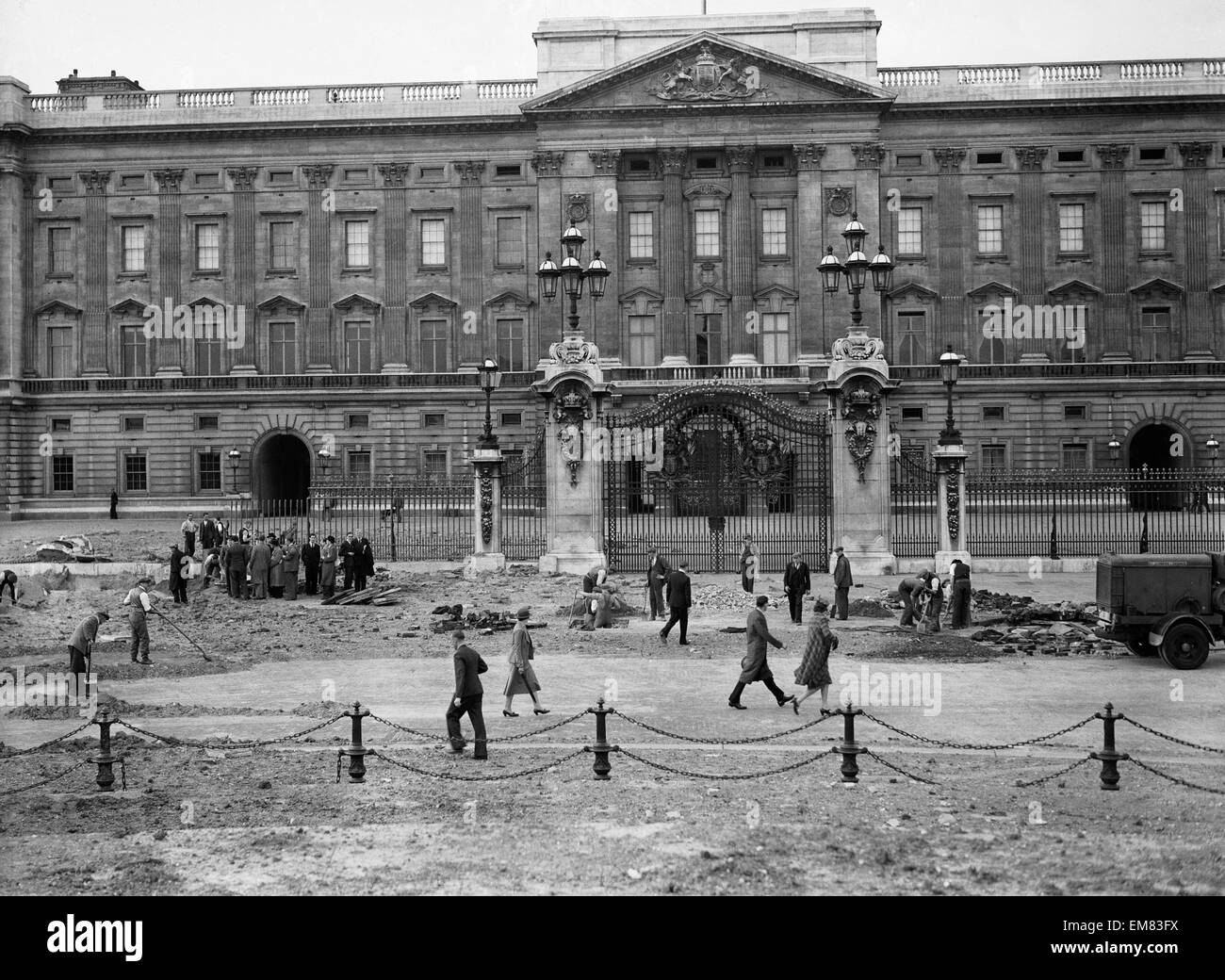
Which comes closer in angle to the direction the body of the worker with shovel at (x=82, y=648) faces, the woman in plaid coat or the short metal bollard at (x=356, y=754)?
the woman in plaid coat

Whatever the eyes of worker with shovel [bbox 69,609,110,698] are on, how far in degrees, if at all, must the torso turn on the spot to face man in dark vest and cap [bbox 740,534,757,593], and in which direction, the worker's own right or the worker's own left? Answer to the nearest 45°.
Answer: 0° — they already face them

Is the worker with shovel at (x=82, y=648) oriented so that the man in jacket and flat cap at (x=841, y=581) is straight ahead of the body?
yes

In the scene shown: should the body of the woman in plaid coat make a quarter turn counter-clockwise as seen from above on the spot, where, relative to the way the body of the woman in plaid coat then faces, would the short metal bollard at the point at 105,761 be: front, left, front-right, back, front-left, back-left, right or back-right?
back-left

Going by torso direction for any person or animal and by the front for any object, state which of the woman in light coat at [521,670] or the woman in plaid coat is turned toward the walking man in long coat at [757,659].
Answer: the woman in light coat

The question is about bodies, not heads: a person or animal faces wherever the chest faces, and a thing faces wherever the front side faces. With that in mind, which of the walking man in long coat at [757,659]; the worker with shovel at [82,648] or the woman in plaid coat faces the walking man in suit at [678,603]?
the worker with shovel

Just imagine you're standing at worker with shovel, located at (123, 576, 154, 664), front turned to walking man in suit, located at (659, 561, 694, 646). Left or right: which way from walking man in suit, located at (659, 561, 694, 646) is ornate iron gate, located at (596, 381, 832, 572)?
left

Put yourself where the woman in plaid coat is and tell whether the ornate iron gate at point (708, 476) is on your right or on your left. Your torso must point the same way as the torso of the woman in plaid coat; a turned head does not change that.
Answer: on your left

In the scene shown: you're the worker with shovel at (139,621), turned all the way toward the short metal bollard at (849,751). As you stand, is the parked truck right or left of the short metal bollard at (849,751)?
left

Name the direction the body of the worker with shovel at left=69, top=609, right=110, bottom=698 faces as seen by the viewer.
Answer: to the viewer's right

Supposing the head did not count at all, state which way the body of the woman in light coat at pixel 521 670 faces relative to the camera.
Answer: to the viewer's right
